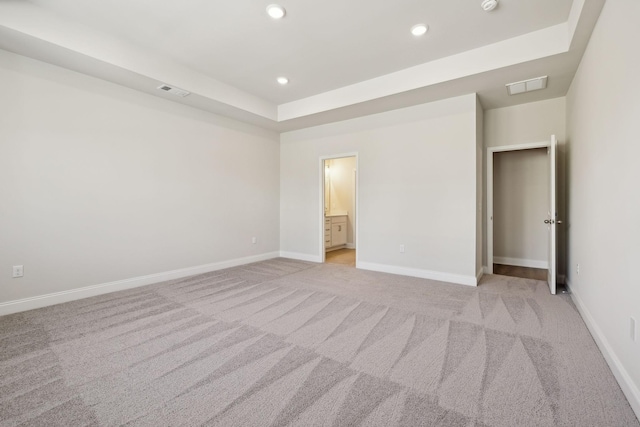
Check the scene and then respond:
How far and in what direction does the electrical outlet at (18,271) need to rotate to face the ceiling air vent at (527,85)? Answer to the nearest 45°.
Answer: approximately 45° to its left

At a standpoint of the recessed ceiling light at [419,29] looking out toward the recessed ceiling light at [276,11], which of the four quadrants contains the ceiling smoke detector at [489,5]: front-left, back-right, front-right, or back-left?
back-left

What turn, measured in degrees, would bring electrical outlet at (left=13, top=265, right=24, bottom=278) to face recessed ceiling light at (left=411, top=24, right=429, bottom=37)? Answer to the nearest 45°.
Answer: approximately 45° to its left
